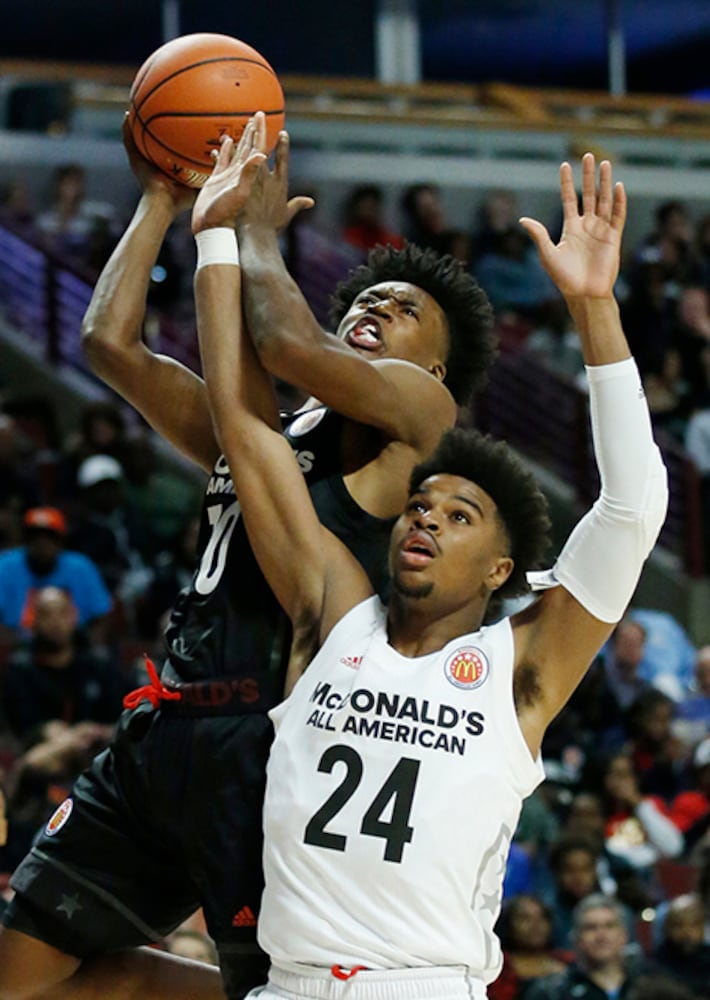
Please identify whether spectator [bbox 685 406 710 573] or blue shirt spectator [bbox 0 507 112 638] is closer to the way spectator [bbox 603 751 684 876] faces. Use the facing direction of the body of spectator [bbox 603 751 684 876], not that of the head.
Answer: the blue shirt spectator

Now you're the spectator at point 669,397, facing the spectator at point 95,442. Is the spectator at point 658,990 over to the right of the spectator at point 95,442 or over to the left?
left

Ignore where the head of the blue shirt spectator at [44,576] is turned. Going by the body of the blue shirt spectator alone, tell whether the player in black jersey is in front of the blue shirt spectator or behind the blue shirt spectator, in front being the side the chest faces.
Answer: in front

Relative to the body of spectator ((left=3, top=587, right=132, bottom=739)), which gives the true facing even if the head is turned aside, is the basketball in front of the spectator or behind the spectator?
in front

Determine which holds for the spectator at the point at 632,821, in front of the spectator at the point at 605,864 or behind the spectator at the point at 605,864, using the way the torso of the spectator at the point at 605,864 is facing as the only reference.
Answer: behind

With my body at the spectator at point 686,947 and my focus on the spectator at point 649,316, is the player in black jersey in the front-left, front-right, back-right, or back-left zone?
back-left

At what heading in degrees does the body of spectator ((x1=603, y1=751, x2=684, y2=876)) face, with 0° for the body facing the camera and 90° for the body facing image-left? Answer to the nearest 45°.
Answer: approximately 45°

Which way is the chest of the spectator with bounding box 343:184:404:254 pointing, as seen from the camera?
toward the camera

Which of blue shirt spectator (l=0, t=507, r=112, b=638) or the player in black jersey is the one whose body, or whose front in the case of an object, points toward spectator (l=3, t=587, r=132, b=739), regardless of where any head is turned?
the blue shirt spectator

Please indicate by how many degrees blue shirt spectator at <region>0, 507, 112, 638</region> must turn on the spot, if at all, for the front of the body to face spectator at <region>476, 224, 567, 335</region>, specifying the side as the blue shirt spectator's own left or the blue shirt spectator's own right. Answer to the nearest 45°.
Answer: approximately 135° to the blue shirt spectator's own left

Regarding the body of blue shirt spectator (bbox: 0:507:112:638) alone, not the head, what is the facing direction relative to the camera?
toward the camera

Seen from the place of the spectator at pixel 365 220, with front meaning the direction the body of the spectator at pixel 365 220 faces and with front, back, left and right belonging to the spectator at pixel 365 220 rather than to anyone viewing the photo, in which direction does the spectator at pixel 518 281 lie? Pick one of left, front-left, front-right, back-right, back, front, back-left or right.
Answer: left

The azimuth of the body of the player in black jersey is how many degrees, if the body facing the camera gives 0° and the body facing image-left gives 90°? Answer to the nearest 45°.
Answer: approximately 45°

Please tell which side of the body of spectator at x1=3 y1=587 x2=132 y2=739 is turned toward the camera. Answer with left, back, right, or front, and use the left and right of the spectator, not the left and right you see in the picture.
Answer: front
